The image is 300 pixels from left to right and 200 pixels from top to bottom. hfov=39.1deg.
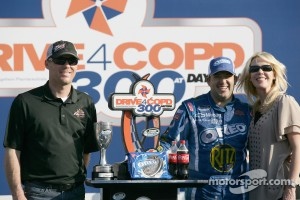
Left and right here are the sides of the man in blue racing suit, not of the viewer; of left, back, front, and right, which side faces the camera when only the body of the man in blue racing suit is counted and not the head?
front

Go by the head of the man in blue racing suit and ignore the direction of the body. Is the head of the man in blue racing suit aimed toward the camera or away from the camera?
toward the camera

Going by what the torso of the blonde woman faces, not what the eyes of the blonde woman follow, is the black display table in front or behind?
in front

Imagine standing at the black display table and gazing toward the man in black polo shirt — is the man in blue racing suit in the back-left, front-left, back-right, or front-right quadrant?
back-right

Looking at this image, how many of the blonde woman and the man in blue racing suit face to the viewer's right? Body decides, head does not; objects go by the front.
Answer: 0

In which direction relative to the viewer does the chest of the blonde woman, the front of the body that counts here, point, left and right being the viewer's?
facing the viewer and to the left of the viewer

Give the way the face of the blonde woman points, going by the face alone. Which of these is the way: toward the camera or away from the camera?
toward the camera

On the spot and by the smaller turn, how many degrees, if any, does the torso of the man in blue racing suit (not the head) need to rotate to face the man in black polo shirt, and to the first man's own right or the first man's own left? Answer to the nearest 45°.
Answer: approximately 90° to the first man's own right
